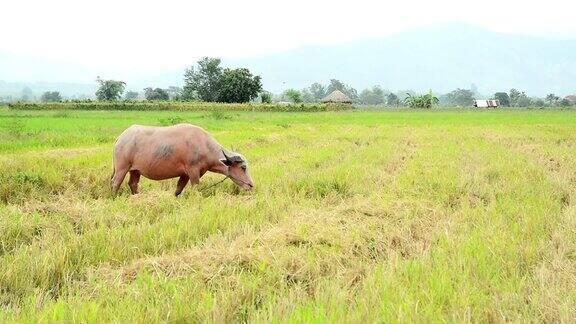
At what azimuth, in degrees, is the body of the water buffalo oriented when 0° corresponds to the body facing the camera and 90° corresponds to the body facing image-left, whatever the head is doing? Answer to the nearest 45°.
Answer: approximately 270°
